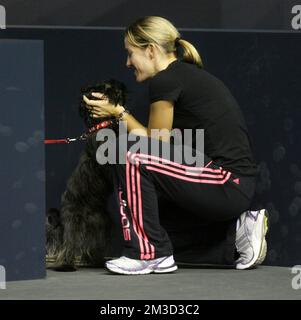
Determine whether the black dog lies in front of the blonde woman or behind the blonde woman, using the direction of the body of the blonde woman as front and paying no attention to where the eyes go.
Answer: in front

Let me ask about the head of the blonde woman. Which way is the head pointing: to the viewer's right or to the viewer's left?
to the viewer's left

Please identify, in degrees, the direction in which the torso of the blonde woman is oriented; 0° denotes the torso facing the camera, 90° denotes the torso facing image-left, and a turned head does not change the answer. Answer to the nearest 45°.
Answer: approximately 90°
